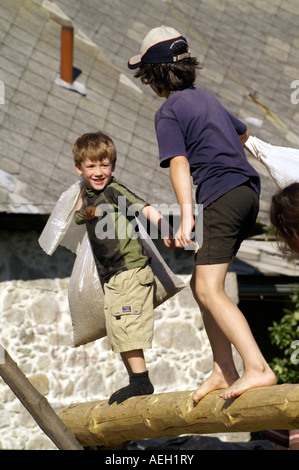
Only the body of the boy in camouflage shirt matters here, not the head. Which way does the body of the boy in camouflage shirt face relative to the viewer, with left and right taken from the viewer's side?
facing the viewer and to the left of the viewer

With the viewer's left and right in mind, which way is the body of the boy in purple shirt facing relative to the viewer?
facing away from the viewer and to the left of the viewer

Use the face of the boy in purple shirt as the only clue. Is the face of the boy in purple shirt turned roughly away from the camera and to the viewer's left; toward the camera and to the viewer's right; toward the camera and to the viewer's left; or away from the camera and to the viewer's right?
away from the camera and to the viewer's left

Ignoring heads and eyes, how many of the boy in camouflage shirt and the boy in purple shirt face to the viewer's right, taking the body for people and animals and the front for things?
0

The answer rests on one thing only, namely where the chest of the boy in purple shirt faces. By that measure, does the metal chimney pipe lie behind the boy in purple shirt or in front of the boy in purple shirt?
in front

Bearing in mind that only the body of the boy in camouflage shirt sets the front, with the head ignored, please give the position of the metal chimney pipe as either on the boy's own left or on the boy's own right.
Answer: on the boy's own right
